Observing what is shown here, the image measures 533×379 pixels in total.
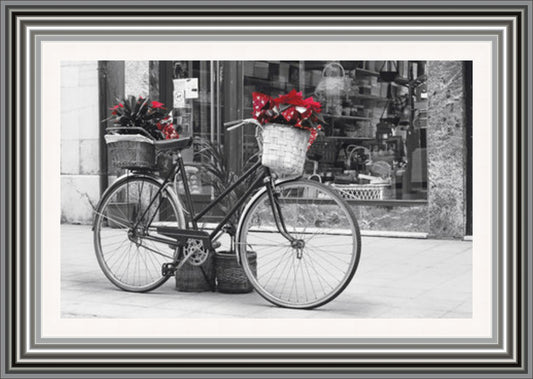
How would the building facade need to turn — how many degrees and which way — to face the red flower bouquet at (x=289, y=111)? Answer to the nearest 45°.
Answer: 0° — it already faces it

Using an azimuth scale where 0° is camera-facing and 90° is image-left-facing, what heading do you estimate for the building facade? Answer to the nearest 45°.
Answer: approximately 0°
